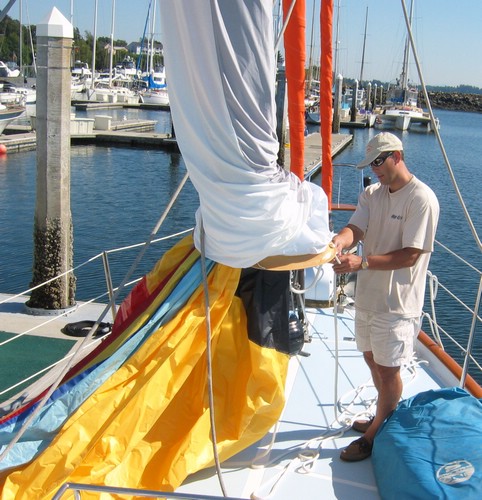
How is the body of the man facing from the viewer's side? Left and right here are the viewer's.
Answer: facing the viewer and to the left of the viewer

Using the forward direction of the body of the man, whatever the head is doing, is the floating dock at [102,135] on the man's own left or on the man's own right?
on the man's own right
